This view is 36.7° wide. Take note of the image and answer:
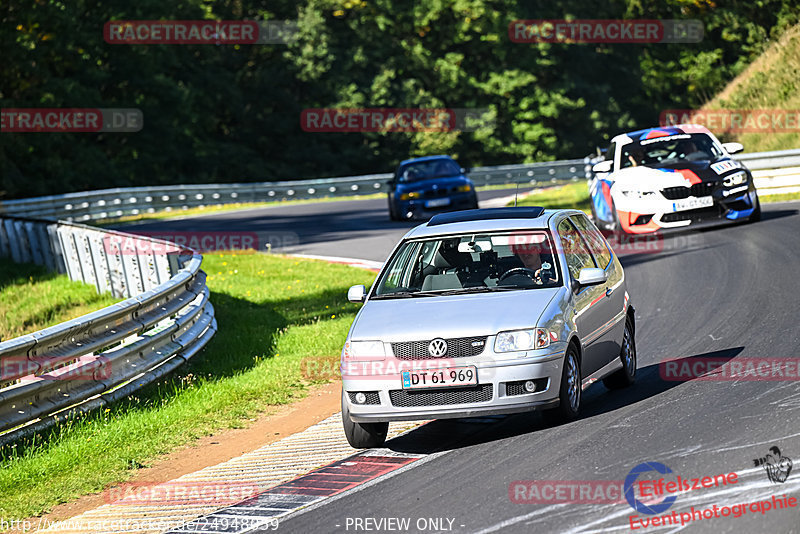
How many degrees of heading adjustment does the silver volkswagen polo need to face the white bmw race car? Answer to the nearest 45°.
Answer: approximately 135° to its right

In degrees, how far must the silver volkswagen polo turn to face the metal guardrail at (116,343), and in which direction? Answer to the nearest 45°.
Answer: approximately 90° to its right

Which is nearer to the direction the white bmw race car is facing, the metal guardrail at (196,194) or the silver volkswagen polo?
the silver volkswagen polo

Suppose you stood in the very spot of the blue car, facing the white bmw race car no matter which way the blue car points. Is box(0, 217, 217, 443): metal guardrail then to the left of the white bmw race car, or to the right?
right

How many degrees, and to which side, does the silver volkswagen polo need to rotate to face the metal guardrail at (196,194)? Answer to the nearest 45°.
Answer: approximately 135° to its right

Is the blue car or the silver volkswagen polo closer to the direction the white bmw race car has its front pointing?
the silver volkswagen polo

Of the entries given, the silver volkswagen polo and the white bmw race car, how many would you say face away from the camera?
0

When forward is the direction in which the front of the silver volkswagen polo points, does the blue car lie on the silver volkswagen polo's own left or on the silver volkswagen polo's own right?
on the silver volkswagen polo's own right
